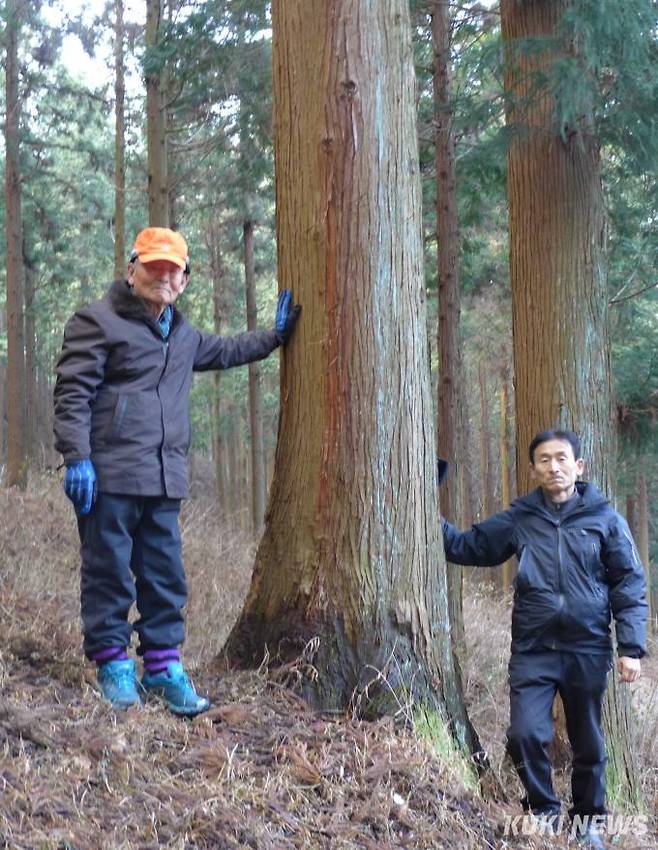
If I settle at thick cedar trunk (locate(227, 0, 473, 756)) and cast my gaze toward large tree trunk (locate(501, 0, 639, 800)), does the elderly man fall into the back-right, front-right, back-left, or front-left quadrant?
back-left

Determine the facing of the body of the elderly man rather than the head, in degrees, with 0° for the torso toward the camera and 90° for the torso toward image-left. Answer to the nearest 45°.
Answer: approximately 315°

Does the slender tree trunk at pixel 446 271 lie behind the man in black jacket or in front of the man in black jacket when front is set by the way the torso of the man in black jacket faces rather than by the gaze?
behind

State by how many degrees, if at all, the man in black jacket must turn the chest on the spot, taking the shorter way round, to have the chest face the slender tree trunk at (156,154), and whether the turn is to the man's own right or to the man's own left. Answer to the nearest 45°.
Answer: approximately 135° to the man's own right

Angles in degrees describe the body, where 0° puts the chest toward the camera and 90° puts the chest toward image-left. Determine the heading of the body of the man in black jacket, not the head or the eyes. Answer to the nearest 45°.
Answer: approximately 0°

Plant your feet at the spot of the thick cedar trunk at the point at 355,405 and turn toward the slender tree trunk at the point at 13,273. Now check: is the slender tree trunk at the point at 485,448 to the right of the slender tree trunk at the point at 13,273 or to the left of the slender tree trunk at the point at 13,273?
right

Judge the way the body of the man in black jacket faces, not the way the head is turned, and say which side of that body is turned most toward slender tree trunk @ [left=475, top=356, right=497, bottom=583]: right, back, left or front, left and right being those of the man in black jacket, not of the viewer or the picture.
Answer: back

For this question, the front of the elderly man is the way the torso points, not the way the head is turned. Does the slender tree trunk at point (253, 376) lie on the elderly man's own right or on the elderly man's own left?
on the elderly man's own left

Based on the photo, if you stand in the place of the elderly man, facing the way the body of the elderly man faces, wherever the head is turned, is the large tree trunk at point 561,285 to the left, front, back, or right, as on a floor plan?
left

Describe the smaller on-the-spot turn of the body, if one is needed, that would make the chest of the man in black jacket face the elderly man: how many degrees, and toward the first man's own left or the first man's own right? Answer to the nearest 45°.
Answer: approximately 90° to the first man's own right
